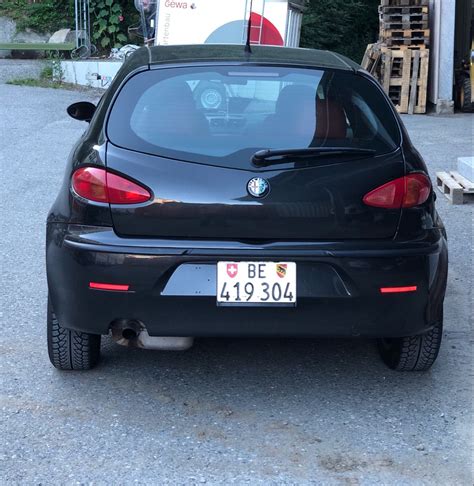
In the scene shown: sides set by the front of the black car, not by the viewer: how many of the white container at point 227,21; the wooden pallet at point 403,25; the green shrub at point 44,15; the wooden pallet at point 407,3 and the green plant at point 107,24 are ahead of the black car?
5

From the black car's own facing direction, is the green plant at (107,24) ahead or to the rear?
ahead

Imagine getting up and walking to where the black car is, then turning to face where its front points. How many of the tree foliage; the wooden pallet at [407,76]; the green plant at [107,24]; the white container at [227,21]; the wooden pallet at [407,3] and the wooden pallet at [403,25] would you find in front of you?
6

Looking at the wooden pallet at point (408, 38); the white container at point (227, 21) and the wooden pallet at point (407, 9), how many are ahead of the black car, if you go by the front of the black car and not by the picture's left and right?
3

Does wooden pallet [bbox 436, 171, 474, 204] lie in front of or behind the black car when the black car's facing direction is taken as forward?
in front

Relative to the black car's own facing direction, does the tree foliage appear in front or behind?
in front

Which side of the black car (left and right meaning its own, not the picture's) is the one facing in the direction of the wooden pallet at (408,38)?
front

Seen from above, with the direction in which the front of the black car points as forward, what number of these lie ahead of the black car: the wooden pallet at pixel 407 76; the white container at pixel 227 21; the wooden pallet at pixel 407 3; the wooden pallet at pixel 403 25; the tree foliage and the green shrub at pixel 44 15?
6

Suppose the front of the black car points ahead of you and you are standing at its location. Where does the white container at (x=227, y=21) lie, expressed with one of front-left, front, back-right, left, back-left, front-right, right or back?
front

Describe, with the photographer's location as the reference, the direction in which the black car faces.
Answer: facing away from the viewer

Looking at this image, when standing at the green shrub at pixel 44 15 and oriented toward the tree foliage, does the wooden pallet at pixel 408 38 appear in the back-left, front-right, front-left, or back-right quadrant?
front-right

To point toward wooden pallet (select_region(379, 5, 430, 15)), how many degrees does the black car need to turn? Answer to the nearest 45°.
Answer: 0° — it already faces it
